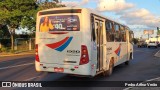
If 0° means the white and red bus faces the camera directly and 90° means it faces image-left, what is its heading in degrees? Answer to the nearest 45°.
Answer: approximately 225°

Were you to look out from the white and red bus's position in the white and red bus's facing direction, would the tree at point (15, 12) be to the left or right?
on its left
